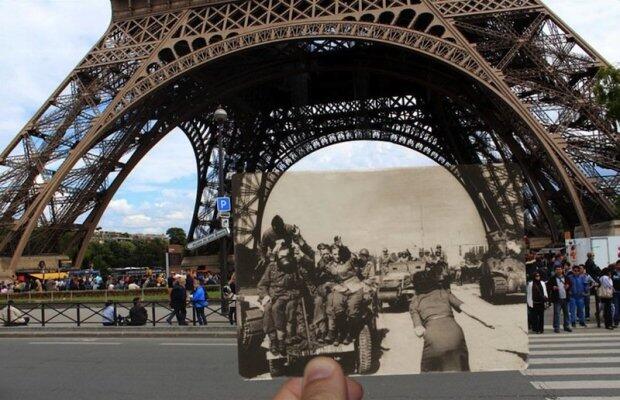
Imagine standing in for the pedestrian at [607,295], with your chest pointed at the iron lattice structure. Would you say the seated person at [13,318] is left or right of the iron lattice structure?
left

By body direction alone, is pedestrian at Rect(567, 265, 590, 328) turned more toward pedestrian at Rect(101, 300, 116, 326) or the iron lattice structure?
the pedestrian

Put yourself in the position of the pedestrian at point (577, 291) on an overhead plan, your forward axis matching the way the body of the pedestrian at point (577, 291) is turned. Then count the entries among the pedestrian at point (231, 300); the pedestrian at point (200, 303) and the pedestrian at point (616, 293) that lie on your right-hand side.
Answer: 2

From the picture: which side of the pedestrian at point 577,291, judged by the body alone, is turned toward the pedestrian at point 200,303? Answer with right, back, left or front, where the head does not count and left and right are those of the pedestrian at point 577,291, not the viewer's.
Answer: right

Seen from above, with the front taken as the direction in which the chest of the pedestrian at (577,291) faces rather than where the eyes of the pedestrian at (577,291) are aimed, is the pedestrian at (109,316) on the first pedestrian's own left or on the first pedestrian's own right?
on the first pedestrian's own right

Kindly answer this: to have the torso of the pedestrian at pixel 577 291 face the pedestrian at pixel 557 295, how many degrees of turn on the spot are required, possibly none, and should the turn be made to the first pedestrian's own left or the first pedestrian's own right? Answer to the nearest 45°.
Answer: approximately 45° to the first pedestrian's own right

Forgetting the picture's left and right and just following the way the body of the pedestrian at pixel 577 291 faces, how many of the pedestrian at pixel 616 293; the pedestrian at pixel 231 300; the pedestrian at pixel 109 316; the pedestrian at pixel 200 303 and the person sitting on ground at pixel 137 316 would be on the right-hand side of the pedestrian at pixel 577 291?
4

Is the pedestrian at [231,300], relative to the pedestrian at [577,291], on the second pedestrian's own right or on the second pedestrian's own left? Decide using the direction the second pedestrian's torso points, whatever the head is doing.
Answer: on the second pedestrian's own right

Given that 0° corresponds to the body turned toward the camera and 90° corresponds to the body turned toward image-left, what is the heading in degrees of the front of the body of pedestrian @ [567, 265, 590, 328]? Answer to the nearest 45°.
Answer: approximately 0°

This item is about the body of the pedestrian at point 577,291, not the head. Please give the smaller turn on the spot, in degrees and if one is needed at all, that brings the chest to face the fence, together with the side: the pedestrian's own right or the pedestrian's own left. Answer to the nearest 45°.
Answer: approximately 90° to the pedestrian's own right

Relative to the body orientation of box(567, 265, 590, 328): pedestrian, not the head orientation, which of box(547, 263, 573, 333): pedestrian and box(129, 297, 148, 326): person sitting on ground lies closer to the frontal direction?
the pedestrian

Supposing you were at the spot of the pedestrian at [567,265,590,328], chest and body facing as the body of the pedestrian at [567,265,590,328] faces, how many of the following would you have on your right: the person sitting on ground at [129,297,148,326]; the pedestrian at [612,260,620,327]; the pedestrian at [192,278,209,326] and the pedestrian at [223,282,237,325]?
3
